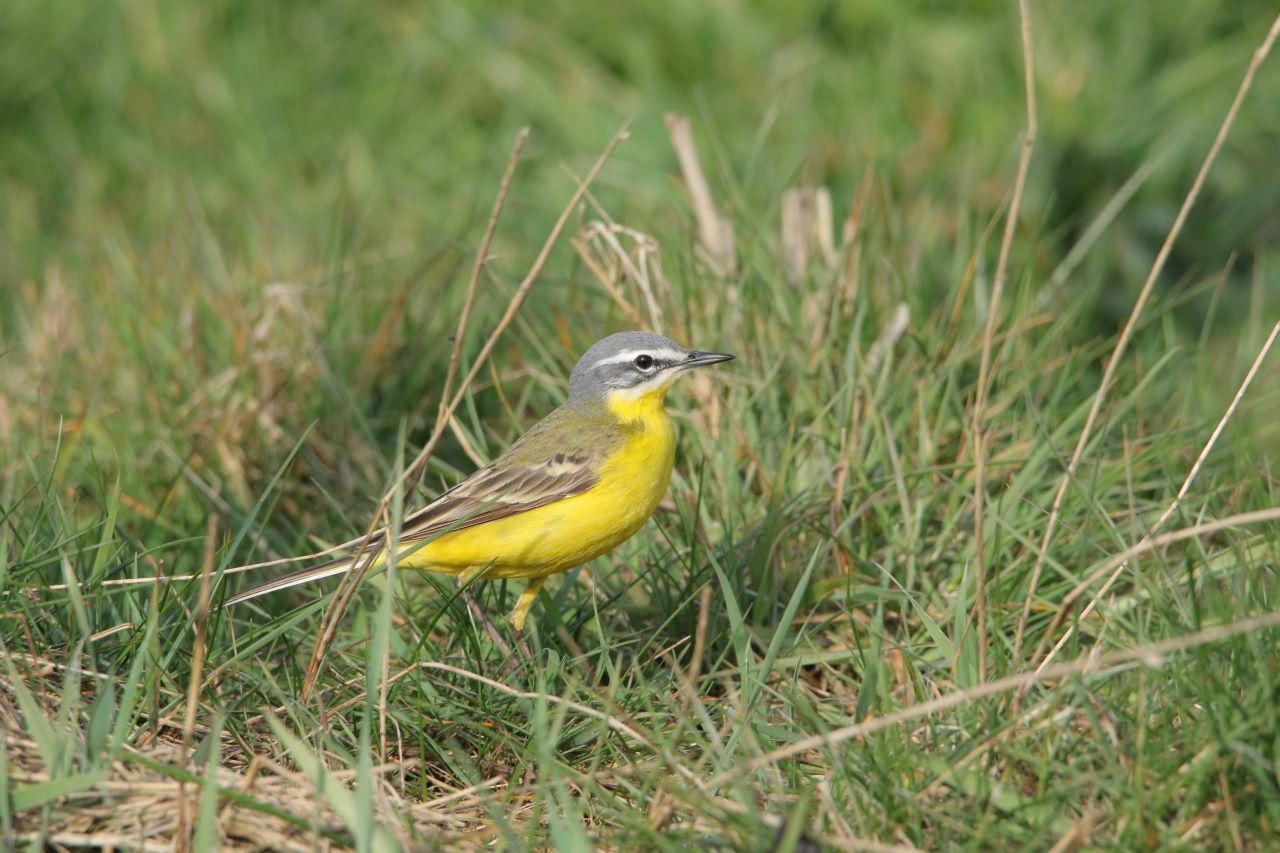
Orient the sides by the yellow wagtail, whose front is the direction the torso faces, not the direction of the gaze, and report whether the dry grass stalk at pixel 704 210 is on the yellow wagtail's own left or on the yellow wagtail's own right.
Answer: on the yellow wagtail's own left

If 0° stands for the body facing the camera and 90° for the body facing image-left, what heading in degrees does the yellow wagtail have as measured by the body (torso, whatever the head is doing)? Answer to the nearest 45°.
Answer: approximately 270°
